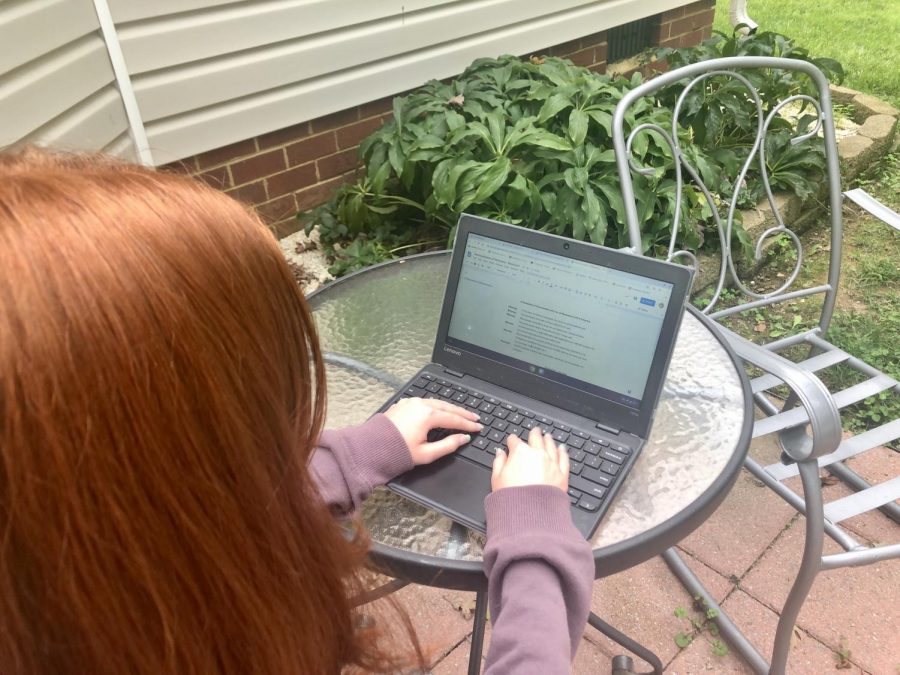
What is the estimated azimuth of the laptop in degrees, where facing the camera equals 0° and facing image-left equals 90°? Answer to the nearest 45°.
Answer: approximately 45°

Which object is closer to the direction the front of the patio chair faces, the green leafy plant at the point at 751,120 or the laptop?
the laptop

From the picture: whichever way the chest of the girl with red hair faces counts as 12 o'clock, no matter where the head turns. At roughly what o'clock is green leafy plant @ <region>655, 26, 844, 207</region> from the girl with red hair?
The green leafy plant is roughly at 12 o'clock from the girl with red hair.

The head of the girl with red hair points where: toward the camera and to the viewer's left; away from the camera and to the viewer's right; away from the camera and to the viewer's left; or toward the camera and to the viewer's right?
away from the camera and to the viewer's right

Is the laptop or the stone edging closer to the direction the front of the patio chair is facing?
the laptop

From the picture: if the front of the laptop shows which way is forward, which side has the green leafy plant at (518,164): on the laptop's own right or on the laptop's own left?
on the laptop's own right

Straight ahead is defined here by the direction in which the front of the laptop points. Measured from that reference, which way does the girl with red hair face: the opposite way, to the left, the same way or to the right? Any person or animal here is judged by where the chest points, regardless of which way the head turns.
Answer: the opposite way

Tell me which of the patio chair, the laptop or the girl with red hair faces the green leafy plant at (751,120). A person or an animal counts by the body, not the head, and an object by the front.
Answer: the girl with red hair
